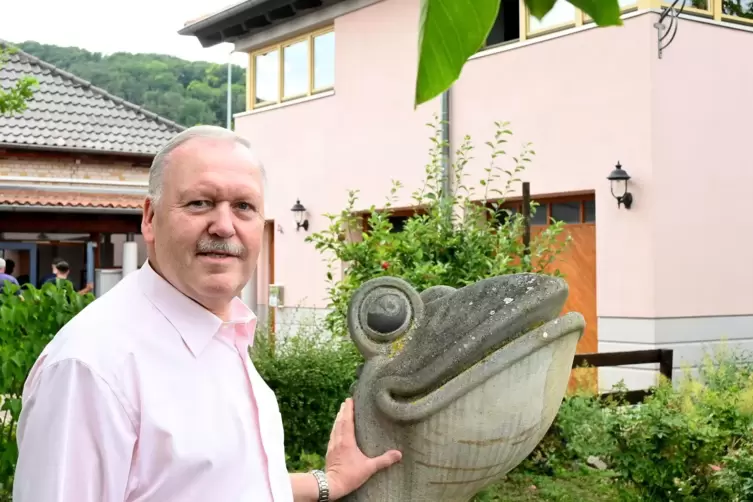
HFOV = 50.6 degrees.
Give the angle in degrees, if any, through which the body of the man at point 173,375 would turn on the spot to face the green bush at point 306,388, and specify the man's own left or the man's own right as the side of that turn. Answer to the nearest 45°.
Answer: approximately 135° to the man's own left

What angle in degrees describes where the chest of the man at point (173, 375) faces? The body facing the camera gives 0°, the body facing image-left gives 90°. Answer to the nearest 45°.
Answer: approximately 315°

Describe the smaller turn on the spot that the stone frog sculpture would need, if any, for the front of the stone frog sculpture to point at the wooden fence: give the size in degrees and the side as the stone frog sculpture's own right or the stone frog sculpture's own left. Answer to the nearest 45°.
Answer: approximately 90° to the stone frog sculpture's own left

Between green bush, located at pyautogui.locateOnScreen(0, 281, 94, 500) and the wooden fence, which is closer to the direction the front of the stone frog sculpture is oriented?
the wooden fence

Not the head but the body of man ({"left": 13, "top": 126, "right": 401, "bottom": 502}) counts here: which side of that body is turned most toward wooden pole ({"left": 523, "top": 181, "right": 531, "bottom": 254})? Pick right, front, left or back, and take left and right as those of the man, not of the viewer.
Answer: left

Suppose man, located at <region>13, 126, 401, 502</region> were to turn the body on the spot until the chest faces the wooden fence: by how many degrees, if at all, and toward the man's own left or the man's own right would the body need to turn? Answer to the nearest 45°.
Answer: approximately 90° to the man's own left

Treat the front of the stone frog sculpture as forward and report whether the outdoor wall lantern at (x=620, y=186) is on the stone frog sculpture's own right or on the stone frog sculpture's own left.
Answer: on the stone frog sculpture's own left

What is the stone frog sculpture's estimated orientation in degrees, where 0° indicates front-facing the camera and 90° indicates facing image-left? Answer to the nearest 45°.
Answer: approximately 270°

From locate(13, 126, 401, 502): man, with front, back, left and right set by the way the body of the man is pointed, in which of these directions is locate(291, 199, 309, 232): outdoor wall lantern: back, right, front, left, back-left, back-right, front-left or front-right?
back-left

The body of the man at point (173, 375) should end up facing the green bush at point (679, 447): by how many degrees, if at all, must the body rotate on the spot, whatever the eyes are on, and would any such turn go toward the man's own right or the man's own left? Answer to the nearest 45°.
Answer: approximately 90° to the man's own left

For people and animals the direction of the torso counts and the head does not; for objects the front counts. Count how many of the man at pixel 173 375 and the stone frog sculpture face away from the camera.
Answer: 0

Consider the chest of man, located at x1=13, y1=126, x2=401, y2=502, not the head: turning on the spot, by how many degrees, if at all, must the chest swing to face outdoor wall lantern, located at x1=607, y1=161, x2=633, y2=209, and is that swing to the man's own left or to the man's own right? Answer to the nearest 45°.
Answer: approximately 90° to the man's own left
